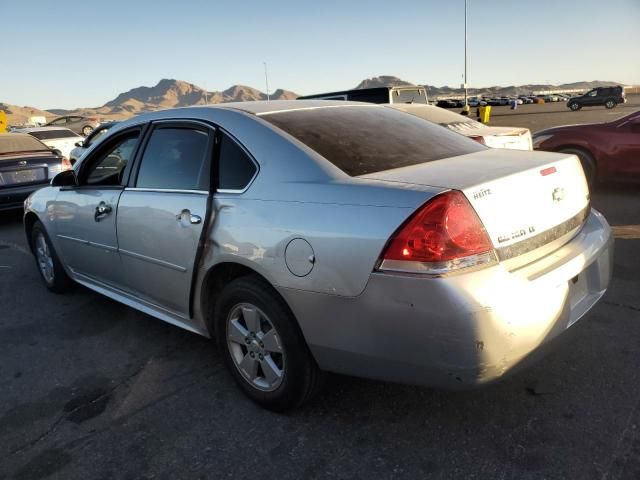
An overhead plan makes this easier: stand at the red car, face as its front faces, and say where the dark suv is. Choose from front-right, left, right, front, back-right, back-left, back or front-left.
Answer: right

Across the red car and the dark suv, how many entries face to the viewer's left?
2

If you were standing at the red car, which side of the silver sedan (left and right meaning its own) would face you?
right

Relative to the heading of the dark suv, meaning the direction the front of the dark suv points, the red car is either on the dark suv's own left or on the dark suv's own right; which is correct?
on the dark suv's own left

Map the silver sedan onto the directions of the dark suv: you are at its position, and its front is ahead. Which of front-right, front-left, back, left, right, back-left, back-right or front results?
left

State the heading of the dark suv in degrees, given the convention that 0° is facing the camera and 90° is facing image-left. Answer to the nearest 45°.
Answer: approximately 90°

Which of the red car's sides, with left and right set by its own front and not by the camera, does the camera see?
left

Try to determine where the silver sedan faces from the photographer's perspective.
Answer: facing away from the viewer and to the left of the viewer
